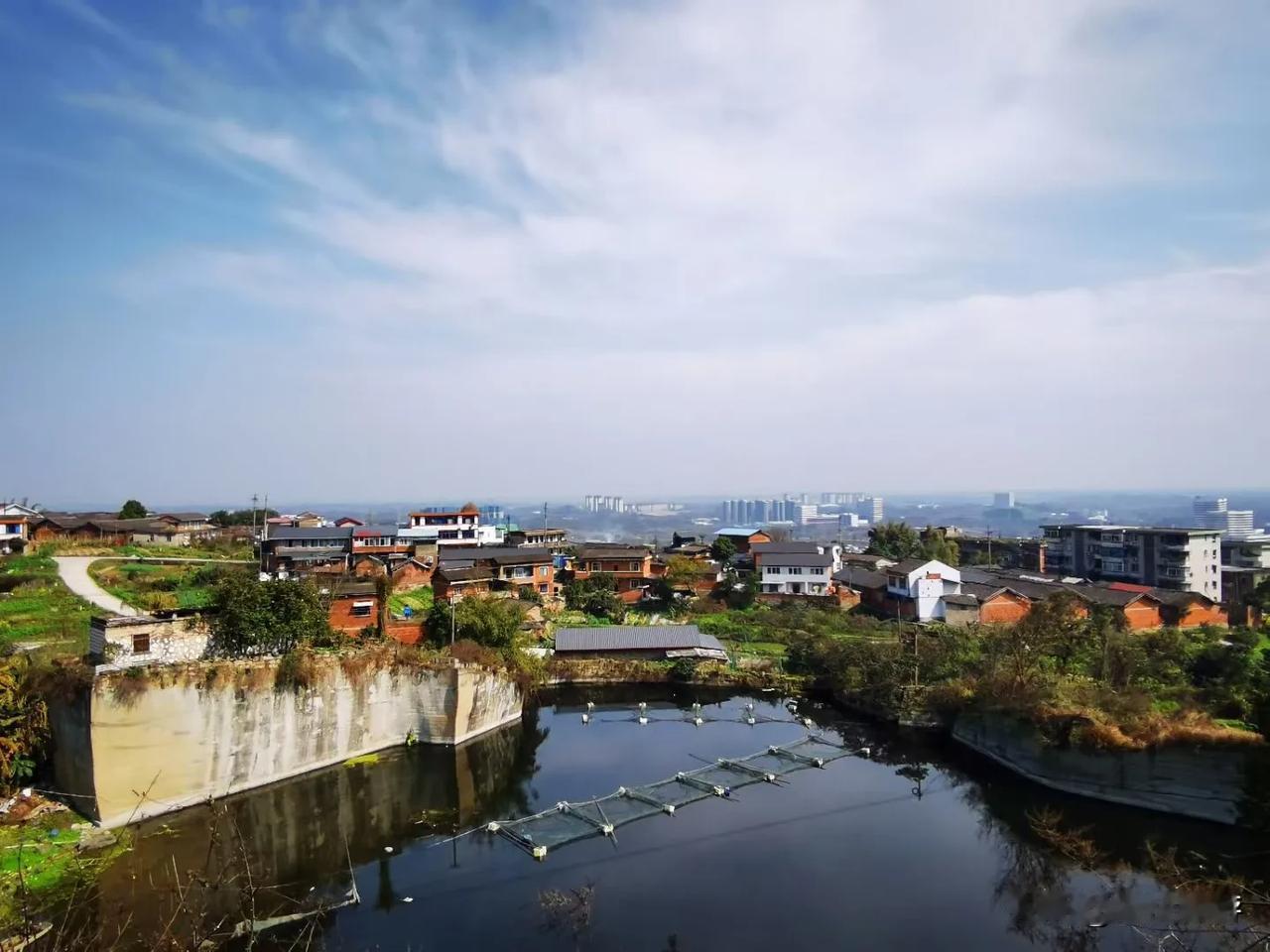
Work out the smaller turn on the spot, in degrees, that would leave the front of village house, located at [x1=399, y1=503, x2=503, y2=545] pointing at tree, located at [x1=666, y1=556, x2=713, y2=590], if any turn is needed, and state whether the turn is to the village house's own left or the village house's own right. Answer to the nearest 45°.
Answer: approximately 45° to the village house's own left

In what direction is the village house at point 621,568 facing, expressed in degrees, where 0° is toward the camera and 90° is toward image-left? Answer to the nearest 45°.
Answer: approximately 0°

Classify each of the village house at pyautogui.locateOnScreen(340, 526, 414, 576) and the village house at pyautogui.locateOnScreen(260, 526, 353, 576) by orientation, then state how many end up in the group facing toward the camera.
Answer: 2

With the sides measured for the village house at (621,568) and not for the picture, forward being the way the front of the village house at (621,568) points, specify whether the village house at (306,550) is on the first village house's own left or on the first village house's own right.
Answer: on the first village house's own right

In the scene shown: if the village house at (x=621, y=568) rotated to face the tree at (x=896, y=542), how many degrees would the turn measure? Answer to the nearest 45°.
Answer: approximately 135° to its left
